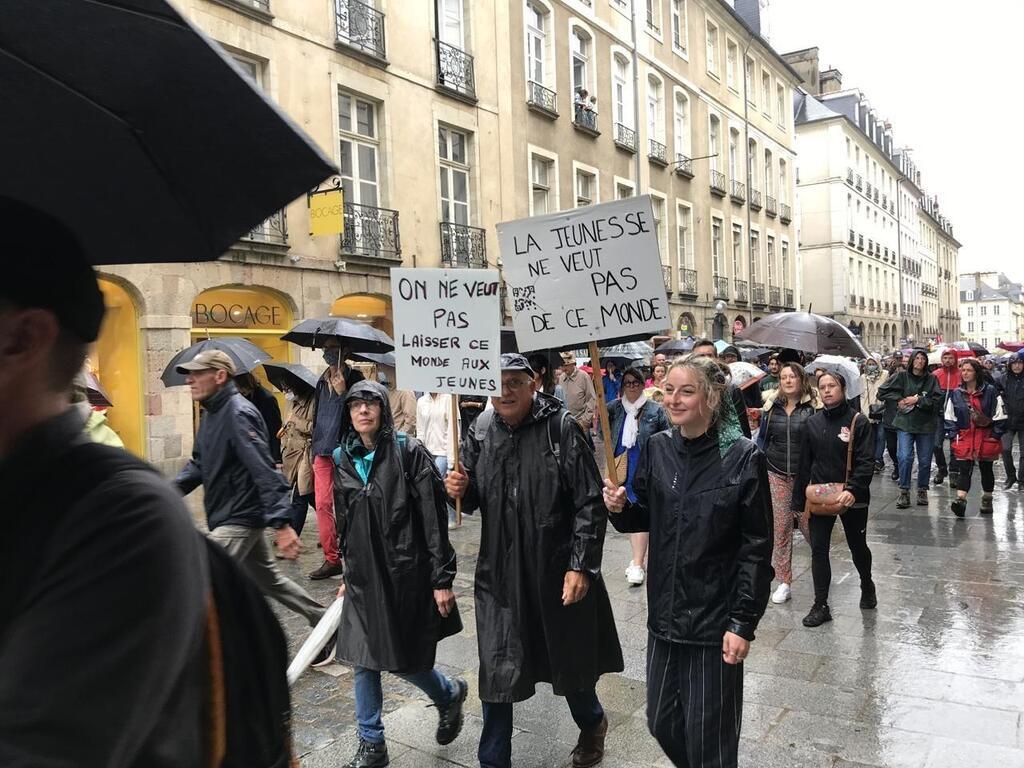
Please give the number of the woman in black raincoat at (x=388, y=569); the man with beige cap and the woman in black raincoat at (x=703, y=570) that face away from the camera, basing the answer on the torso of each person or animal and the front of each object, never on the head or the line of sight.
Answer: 0

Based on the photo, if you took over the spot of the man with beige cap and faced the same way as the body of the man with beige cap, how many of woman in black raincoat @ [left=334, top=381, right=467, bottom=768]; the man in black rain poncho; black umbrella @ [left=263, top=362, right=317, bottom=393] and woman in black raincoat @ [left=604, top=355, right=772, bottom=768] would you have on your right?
1

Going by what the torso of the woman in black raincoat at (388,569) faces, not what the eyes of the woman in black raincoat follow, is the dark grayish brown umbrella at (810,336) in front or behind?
behind

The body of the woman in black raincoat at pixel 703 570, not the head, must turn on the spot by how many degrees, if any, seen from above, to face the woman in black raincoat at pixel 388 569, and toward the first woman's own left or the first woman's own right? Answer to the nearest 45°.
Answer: approximately 45° to the first woman's own right

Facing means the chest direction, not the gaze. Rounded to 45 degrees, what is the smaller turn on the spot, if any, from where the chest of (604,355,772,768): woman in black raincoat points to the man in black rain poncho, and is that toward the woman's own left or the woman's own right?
approximately 90° to the woman's own right

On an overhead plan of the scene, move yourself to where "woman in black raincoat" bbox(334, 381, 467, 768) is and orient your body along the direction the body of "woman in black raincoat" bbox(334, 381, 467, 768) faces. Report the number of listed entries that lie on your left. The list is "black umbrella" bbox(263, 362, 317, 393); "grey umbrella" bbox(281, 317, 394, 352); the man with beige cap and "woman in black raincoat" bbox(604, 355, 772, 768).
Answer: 1

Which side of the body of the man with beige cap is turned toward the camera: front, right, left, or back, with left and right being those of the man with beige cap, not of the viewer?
left

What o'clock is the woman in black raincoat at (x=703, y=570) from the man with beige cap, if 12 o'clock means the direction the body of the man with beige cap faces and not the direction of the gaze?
The woman in black raincoat is roughly at 8 o'clock from the man with beige cap.

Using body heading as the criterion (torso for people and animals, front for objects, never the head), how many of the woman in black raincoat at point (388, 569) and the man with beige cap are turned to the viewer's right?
0

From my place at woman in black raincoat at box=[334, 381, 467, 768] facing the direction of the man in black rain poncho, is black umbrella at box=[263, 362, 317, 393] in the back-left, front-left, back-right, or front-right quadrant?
back-left

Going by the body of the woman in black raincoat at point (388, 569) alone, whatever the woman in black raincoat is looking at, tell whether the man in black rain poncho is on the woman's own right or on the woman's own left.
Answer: on the woman's own left

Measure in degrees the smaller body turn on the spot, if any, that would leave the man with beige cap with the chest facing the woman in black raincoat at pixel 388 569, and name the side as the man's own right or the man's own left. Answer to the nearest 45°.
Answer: approximately 135° to the man's own left

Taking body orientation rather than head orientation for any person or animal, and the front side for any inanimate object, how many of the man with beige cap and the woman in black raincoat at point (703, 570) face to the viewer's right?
0

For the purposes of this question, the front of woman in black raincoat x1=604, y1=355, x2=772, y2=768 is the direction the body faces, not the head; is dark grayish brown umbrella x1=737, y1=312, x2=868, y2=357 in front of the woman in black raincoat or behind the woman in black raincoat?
behind

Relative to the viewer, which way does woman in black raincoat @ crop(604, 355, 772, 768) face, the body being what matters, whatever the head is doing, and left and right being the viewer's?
facing the viewer and to the left of the viewer
